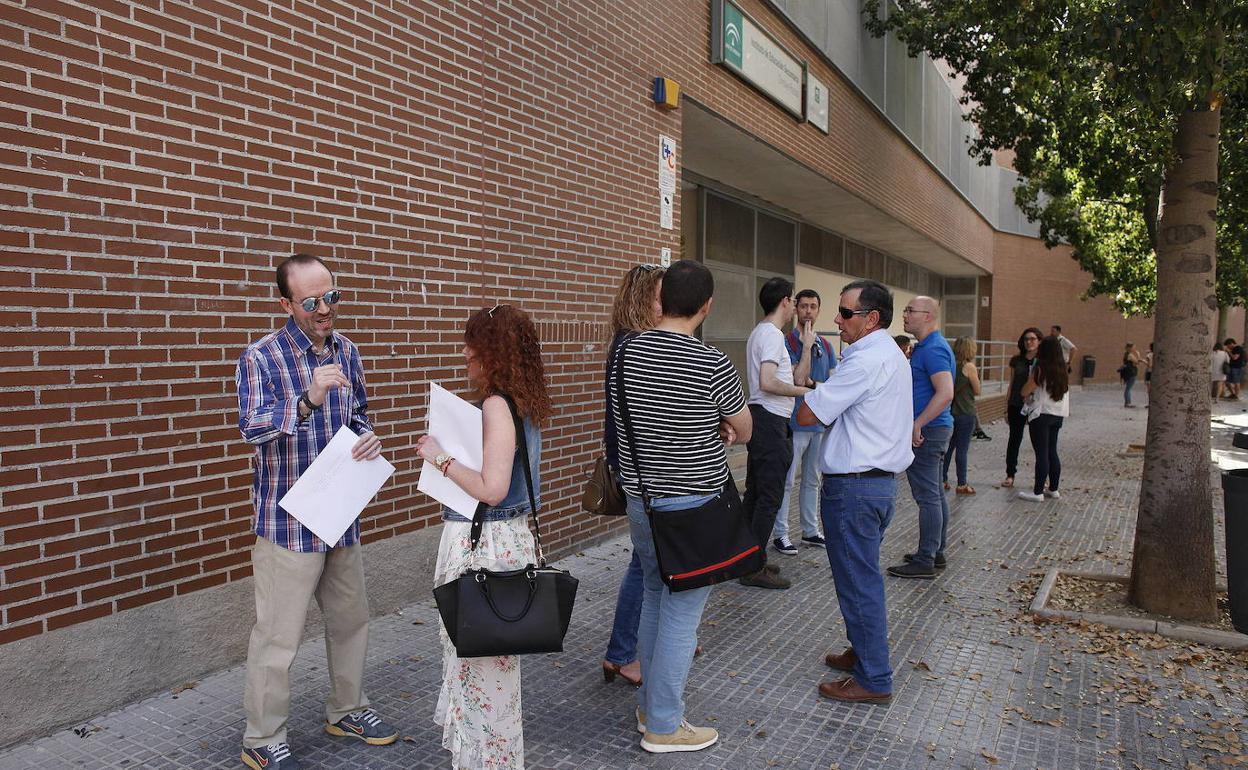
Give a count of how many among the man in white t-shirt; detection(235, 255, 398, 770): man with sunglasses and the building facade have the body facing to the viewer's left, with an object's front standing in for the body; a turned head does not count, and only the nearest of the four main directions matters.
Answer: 0

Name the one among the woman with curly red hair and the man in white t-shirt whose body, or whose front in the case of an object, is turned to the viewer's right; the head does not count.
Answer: the man in white t-shirt

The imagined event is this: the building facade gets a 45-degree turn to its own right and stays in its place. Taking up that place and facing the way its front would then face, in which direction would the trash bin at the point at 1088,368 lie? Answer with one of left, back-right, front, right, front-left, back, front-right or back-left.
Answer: back-left

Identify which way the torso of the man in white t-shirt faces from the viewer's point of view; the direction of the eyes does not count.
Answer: to the viewer's right

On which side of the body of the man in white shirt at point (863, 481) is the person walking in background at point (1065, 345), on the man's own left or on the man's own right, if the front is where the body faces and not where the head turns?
on the man's own right

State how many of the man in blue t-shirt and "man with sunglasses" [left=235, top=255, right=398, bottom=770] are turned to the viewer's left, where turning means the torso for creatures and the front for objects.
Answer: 1

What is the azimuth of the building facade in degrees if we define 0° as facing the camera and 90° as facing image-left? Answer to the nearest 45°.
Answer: approximately 315°

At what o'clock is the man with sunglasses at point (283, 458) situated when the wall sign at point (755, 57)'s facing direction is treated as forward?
The man with sunglasses is roughly at 2 o'clock from the wall sign.

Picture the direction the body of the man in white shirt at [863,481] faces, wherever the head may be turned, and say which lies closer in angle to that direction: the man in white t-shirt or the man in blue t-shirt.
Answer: the man in white t-shirt

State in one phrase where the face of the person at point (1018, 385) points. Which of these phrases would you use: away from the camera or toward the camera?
toward the camera

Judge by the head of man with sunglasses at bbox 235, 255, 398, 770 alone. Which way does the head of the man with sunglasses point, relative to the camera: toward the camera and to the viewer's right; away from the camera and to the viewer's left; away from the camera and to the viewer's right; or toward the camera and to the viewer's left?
toward the camera and to the viewer's right

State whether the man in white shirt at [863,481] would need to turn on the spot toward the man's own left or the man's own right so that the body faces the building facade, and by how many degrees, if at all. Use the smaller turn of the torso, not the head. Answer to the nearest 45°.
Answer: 0° — they already face it

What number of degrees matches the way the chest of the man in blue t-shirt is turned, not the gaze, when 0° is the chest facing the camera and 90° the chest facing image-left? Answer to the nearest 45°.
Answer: approximately 90°
